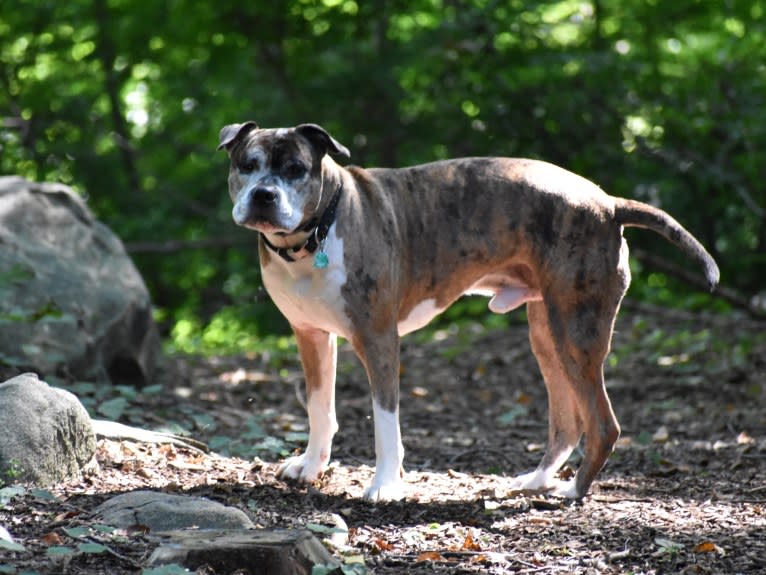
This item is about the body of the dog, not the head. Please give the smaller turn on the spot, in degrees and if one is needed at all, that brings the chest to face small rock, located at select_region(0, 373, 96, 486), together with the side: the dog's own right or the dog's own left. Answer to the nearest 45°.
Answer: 0° — it already faces it

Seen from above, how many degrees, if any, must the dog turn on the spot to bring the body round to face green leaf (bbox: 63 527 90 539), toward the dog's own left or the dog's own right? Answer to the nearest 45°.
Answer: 0° — it already faces it

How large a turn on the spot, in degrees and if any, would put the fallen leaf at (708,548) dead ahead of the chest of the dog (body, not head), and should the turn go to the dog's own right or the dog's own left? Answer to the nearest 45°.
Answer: approximately 90° to the dog's own left

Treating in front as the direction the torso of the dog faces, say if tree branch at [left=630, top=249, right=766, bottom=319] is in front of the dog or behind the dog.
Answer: behind

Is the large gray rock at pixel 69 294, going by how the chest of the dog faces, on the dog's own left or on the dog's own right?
on the dog's own right

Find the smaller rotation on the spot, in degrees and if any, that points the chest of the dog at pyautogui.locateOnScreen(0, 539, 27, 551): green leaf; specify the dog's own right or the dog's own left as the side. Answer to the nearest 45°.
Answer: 0° — it already faces it

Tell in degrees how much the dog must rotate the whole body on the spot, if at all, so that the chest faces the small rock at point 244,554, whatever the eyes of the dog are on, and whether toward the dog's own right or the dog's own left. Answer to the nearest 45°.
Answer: approximately 45° to the dog's own left

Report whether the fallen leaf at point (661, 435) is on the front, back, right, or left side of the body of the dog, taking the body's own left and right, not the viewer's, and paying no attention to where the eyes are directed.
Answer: back

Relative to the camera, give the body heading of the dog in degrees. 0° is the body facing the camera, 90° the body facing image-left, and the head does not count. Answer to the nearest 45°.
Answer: approximately 45°

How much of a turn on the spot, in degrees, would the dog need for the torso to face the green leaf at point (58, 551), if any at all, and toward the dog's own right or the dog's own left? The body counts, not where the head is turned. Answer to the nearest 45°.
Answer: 0° — it already faces it

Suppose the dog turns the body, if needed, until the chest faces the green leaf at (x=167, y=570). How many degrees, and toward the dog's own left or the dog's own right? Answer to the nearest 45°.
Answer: approximately 45° to the dog's own left

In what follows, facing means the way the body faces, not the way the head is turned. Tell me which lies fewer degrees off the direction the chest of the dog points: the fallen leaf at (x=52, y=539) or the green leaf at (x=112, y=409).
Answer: the fallen leaf
